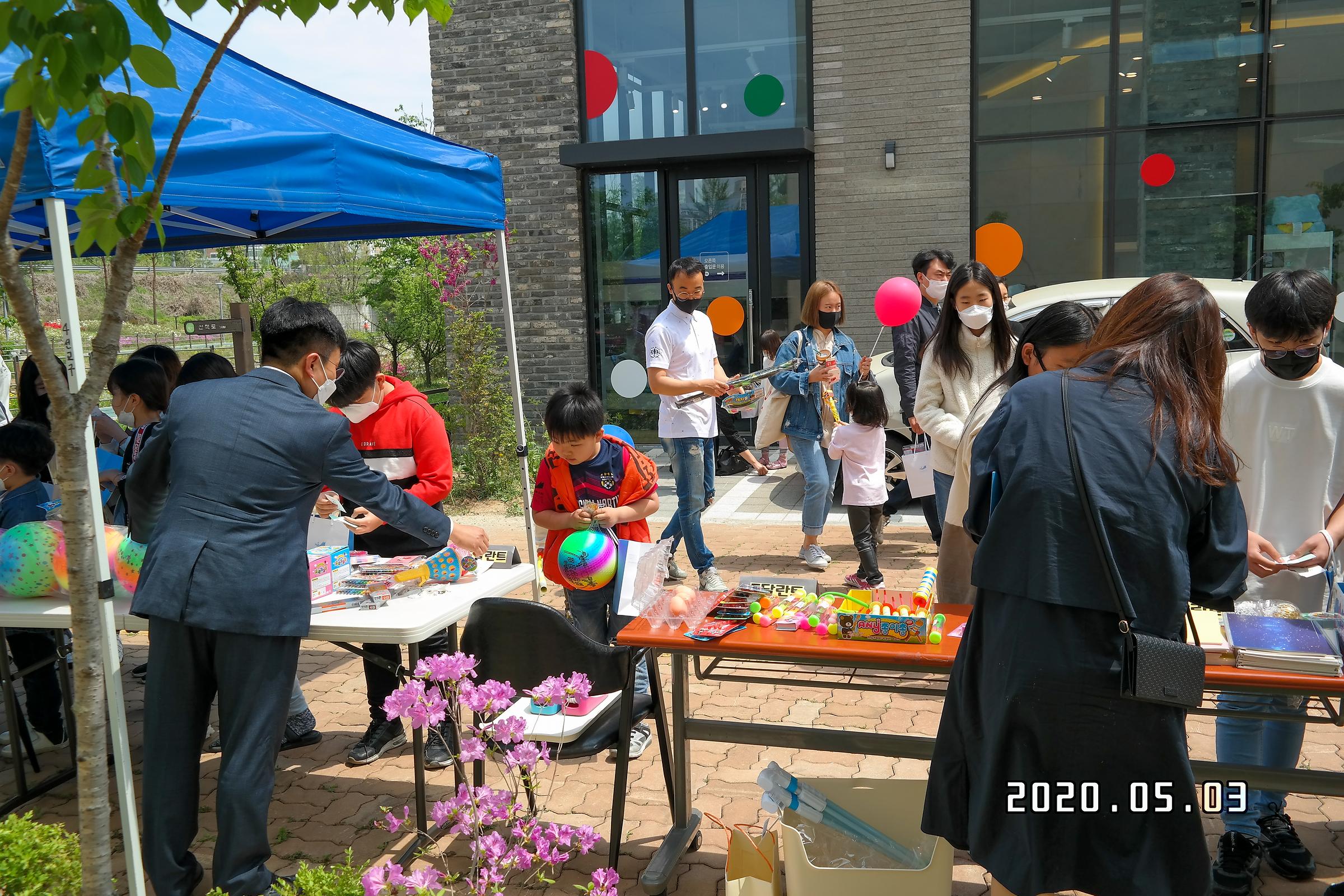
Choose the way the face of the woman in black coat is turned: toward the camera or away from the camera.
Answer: away from the camera

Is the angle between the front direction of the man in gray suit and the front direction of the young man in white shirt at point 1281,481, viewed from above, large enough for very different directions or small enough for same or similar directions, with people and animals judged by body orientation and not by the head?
very different directions

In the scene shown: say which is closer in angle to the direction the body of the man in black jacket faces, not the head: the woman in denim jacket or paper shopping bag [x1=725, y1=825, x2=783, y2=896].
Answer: the paper shopping bag

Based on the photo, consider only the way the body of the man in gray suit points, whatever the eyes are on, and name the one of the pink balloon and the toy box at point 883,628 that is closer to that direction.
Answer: the pink balloon

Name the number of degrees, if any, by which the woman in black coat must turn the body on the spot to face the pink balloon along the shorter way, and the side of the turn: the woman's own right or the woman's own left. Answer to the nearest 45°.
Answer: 0° — they already face it

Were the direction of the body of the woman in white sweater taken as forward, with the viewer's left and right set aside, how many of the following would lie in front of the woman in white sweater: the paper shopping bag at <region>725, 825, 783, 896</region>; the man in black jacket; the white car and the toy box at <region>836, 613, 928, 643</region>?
2

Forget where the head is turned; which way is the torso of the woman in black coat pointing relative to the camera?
away from the camera

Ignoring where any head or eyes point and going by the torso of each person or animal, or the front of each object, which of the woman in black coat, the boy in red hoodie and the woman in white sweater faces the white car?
the woman in black coat

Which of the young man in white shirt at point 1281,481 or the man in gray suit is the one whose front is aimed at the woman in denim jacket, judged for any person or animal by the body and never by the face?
the man in gray suit

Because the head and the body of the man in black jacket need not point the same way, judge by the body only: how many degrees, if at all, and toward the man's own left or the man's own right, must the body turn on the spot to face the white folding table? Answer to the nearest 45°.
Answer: approximately 90° to the man's own right

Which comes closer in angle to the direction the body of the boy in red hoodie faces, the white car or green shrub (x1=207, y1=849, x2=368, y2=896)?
the green shrub
